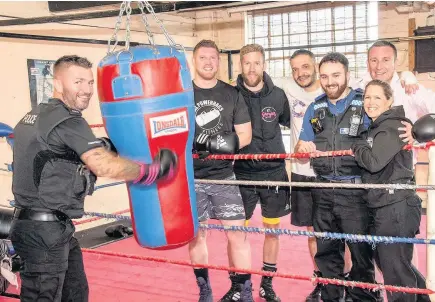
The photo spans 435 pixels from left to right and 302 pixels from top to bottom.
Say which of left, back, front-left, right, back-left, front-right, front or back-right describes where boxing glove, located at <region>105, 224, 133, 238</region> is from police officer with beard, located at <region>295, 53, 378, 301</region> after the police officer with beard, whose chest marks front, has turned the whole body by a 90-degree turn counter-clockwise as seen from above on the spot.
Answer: back-left

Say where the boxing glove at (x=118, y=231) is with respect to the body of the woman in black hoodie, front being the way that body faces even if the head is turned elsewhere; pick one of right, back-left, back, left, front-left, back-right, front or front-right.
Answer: front-right

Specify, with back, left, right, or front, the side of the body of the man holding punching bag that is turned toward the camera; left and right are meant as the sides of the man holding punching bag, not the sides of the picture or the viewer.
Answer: right

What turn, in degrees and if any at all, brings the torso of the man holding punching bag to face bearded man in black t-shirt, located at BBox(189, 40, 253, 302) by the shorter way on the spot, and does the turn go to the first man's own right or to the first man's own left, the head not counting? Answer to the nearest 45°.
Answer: approximately 45° to the first man's own left

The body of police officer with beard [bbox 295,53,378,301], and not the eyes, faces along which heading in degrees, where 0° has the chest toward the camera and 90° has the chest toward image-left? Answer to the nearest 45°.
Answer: approximately 0°

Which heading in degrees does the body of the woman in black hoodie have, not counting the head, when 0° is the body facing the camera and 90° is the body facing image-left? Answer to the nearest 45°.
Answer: approximately 90°

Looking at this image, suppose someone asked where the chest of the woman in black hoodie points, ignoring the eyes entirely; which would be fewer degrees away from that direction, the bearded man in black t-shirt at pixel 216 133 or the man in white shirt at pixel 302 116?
the bearded man in black t-shirt
